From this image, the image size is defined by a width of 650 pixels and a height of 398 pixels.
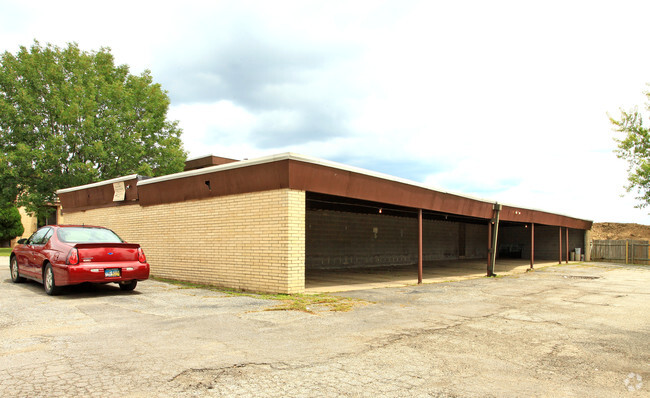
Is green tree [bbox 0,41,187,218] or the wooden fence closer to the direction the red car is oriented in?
the green tree

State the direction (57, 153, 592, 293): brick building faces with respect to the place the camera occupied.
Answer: facing the viewer and to the right of the viewer

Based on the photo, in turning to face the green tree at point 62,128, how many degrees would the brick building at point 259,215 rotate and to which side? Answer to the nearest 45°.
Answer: approximately 180°

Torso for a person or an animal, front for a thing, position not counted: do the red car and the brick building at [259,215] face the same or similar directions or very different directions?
very different directions

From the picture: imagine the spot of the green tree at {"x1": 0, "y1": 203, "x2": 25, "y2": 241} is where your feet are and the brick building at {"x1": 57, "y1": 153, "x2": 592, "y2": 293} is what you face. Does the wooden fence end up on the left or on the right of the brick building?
left

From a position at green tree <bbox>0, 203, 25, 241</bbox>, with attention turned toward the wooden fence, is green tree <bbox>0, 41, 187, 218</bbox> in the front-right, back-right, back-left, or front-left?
front-right

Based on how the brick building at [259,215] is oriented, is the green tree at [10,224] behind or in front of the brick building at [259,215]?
behind

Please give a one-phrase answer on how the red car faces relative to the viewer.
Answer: facing away from the viewer and to the left of the viewer

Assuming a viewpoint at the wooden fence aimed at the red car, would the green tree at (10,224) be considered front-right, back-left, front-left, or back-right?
front-right

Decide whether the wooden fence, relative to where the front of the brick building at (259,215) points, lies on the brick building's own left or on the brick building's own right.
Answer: on the brick building's own left

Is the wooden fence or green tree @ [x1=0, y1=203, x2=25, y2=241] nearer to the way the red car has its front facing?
the green tree

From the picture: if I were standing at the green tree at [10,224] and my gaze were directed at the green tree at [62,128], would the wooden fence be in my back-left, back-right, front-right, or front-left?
front-left
